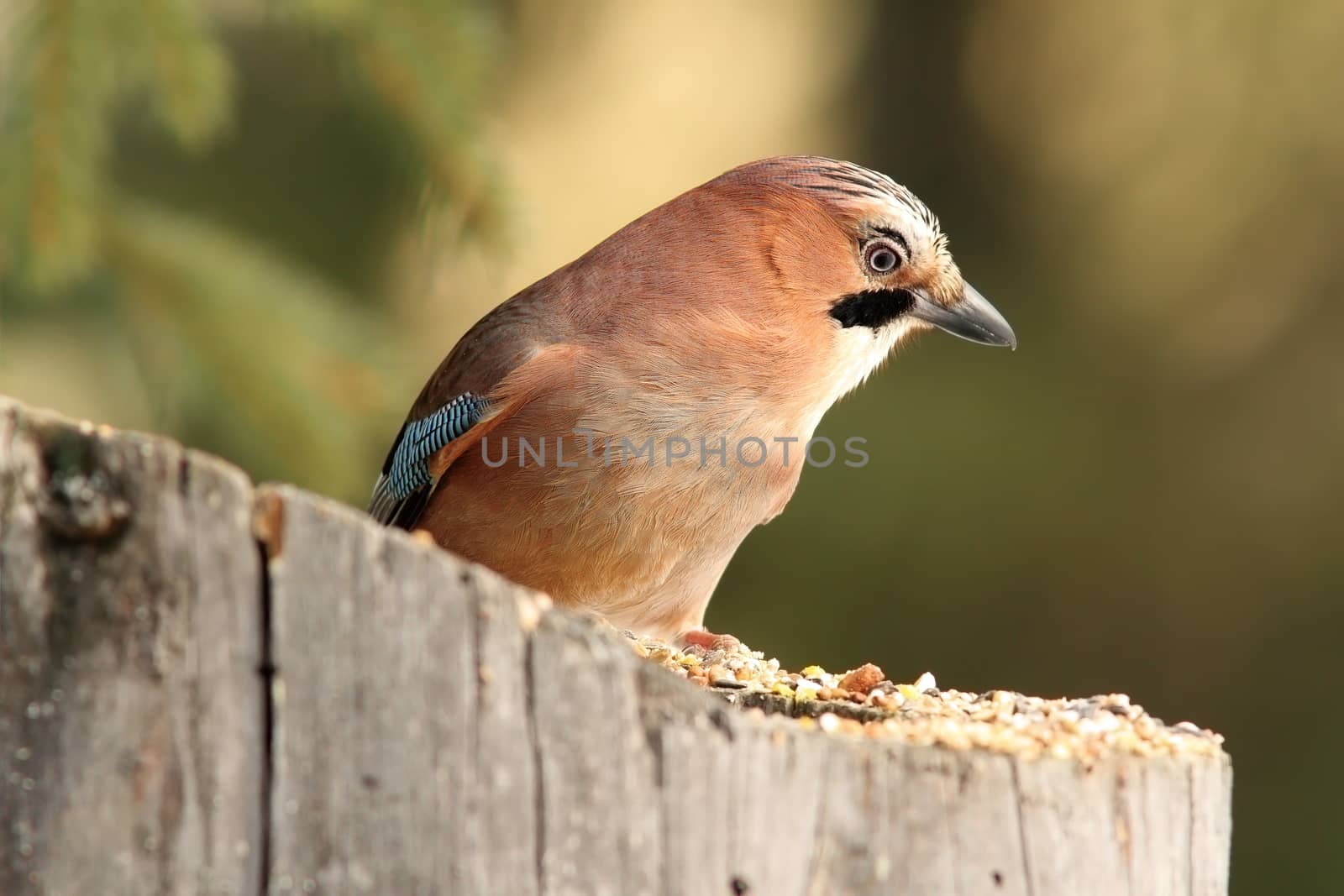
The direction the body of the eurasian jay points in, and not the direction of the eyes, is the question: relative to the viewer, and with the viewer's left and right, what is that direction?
facing the viewer and to the right of the viewer
